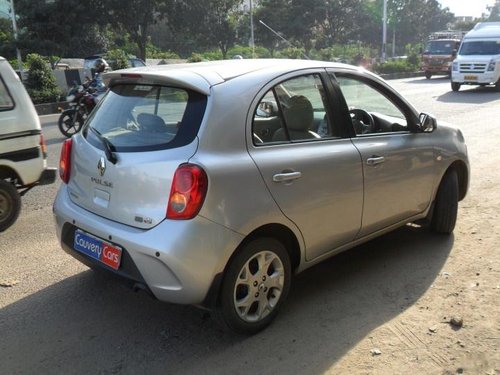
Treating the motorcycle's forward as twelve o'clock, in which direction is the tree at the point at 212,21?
The tree is roughly at 5 o'clock from the motorcycle.

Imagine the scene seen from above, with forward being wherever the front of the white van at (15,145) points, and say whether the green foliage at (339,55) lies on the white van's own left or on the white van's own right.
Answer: on the white van's own right

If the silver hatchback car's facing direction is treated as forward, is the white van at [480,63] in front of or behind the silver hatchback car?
in front

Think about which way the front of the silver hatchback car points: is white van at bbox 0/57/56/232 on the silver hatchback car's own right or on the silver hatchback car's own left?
on the silver hatchback car's own left

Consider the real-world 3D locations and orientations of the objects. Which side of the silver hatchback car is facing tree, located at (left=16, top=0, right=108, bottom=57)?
left

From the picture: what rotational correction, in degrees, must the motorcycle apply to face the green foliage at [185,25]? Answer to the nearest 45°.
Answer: approximately 135° to its right

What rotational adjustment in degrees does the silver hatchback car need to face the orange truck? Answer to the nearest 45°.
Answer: approximately 45° to its left

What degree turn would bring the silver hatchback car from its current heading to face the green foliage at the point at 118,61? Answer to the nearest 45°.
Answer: approximately 45° to its left

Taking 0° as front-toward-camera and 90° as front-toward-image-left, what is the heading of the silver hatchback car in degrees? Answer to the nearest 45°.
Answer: approximately 225°

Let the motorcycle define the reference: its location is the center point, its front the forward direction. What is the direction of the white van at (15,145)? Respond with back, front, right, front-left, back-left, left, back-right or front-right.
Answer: front-left
